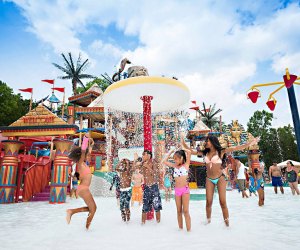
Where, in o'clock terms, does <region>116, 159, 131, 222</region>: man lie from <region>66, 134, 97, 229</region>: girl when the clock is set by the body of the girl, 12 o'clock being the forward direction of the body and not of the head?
The man is roughly at 11 o'clock from the girl.

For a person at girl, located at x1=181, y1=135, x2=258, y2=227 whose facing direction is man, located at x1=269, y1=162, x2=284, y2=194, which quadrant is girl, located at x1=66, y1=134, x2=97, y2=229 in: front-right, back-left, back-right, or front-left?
back-left

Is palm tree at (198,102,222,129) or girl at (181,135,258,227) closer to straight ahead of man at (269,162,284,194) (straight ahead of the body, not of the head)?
the girl

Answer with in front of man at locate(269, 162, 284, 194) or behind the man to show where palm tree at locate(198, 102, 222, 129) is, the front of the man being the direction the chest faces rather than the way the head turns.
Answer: behind

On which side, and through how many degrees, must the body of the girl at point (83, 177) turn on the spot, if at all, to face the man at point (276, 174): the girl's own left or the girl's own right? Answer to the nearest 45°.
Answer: approximately 45° to the girl's own left

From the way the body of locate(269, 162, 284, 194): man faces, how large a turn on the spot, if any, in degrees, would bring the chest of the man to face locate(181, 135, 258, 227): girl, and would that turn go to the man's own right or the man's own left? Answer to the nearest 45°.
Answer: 0° — they already face them

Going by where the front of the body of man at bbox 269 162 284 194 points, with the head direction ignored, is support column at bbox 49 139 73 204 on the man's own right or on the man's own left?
on the man's own right

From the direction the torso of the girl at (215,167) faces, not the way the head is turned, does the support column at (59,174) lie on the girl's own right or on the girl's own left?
on the girl's own right

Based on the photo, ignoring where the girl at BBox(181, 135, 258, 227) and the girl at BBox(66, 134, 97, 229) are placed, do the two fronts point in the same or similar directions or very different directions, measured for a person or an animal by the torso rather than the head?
very different directions

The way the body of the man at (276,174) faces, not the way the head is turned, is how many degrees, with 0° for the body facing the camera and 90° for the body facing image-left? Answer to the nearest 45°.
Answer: approximately 0°

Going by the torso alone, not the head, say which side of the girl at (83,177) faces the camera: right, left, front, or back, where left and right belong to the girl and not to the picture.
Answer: right
